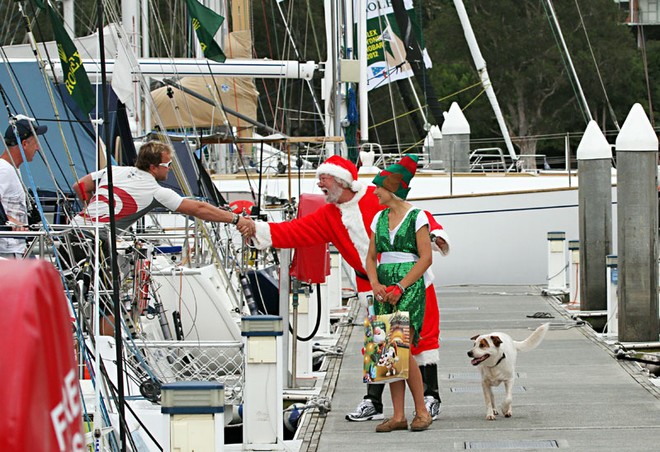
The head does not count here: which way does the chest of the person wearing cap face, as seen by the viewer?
to the viewer's right

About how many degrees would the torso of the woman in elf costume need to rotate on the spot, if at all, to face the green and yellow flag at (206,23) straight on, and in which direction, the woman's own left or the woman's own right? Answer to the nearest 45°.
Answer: approximately 90° to the woman's own right

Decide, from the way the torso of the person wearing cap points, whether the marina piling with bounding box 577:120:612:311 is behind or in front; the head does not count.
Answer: in front

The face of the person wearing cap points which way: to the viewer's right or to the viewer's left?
to the viewer's right
